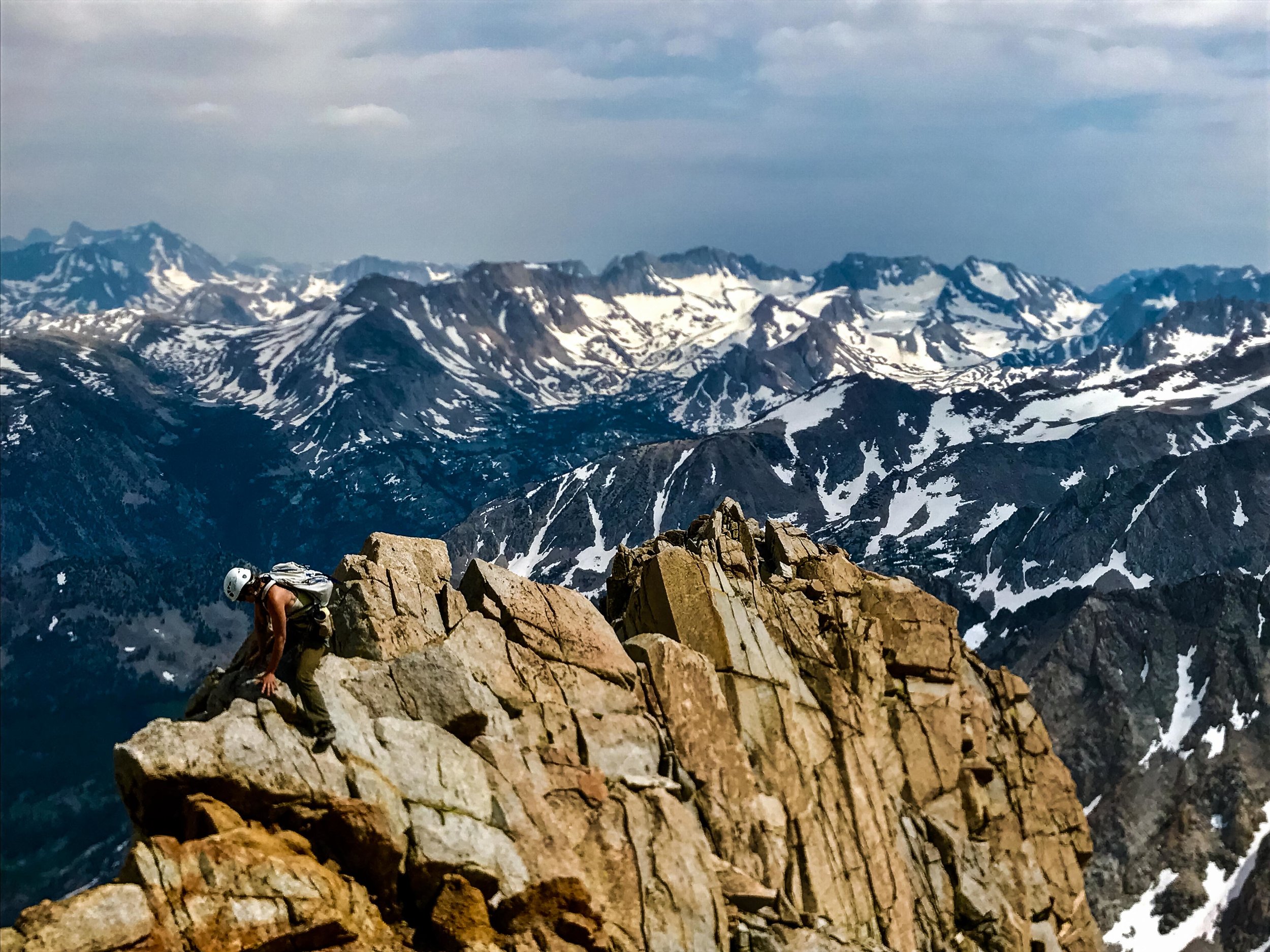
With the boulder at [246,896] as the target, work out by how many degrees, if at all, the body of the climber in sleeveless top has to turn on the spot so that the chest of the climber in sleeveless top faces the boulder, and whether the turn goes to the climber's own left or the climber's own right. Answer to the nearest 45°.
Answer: approximately 90° to the climber's own left

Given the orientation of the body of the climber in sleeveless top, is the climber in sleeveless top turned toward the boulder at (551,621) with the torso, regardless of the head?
no

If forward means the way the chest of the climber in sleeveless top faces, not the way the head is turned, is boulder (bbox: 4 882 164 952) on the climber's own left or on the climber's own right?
on the climber's own left

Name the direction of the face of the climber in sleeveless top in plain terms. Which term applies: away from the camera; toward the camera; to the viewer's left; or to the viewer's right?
to the viewer's left

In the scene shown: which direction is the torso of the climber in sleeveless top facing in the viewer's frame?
to the viewer's left

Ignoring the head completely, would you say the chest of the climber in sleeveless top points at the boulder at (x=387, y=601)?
no
